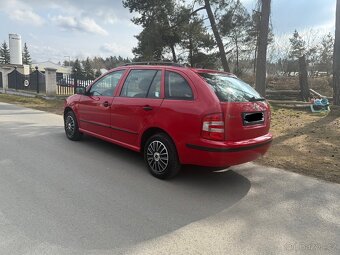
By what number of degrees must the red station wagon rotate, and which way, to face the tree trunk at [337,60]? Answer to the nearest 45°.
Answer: approximately 90° to its right

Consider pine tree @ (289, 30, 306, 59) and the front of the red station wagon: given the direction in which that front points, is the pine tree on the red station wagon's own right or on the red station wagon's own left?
on the red station wagon's own right

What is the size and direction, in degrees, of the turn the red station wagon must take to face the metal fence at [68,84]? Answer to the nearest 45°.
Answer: approximately 45° to its right

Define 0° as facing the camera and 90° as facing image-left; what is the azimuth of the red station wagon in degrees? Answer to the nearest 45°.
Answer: approximately 135°

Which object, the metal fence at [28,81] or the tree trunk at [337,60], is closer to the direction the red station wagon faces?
the metal fence
